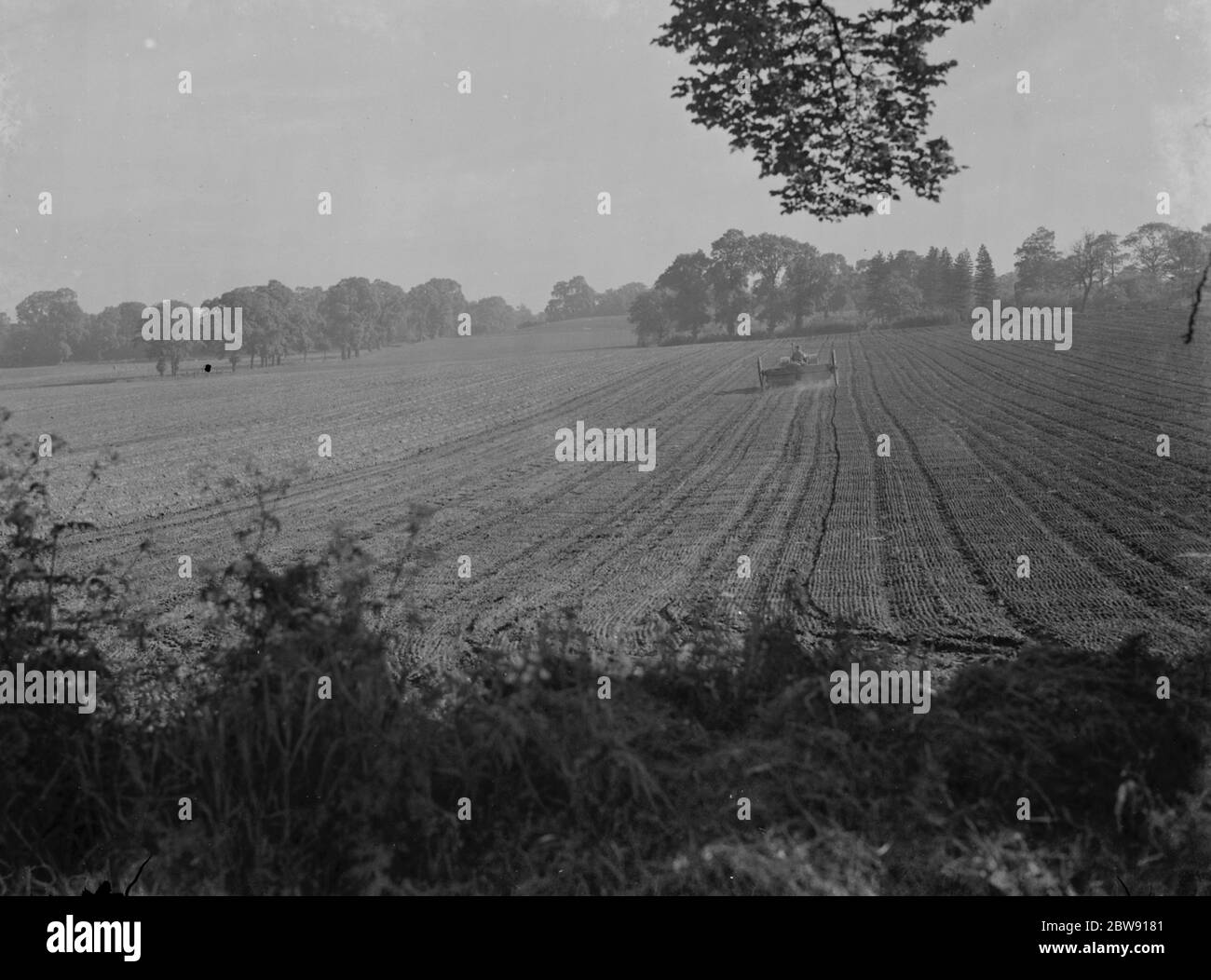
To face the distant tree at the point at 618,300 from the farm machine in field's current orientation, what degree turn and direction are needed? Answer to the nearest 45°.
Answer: approximately 45° to its left

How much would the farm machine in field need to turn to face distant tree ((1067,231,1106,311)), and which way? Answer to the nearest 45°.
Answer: approximately 45° to its right

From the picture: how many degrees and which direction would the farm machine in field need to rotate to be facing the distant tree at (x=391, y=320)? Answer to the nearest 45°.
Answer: approximately 45° to its left

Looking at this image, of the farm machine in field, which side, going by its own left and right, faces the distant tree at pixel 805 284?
front

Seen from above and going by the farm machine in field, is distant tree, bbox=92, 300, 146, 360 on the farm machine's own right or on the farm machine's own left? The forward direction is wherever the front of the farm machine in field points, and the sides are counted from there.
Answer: on the farm machine's own left

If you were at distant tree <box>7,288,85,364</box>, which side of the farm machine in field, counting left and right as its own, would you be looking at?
left

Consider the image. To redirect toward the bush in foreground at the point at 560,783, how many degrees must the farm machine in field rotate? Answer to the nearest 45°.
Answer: approximately 180°

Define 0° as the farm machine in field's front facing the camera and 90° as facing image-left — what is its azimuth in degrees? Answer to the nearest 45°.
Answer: approximately 180°

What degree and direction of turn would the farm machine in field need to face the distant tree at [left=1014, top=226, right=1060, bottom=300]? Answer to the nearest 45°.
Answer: approximately 45° to its right
